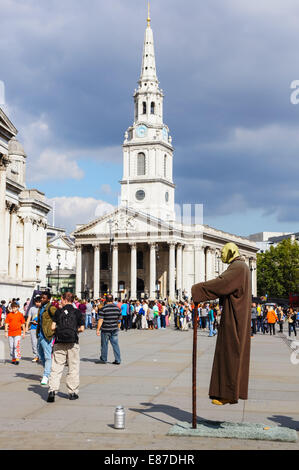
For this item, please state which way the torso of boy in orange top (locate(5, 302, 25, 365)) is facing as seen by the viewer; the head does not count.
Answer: toward the camera

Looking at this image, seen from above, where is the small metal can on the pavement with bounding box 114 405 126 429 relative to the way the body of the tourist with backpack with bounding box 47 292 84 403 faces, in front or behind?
behind

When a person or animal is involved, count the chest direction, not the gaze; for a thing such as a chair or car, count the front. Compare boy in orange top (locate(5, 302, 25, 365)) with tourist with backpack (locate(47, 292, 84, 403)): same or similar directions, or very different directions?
very different directions

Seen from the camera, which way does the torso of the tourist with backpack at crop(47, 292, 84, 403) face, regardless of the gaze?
away from the camera

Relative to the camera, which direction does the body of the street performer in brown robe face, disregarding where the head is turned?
to the viewer's left

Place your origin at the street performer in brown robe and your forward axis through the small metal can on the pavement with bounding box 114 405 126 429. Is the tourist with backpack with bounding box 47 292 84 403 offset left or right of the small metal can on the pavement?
right

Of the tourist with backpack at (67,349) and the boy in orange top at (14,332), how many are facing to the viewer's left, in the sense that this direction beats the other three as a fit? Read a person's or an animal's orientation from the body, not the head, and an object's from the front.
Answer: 0

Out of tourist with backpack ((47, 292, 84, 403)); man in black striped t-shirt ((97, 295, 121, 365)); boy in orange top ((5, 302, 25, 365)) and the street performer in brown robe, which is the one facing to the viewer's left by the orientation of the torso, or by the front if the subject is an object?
the street performer in brown robe

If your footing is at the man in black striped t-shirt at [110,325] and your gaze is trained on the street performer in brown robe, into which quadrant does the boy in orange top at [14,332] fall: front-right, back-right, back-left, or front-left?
back-right
